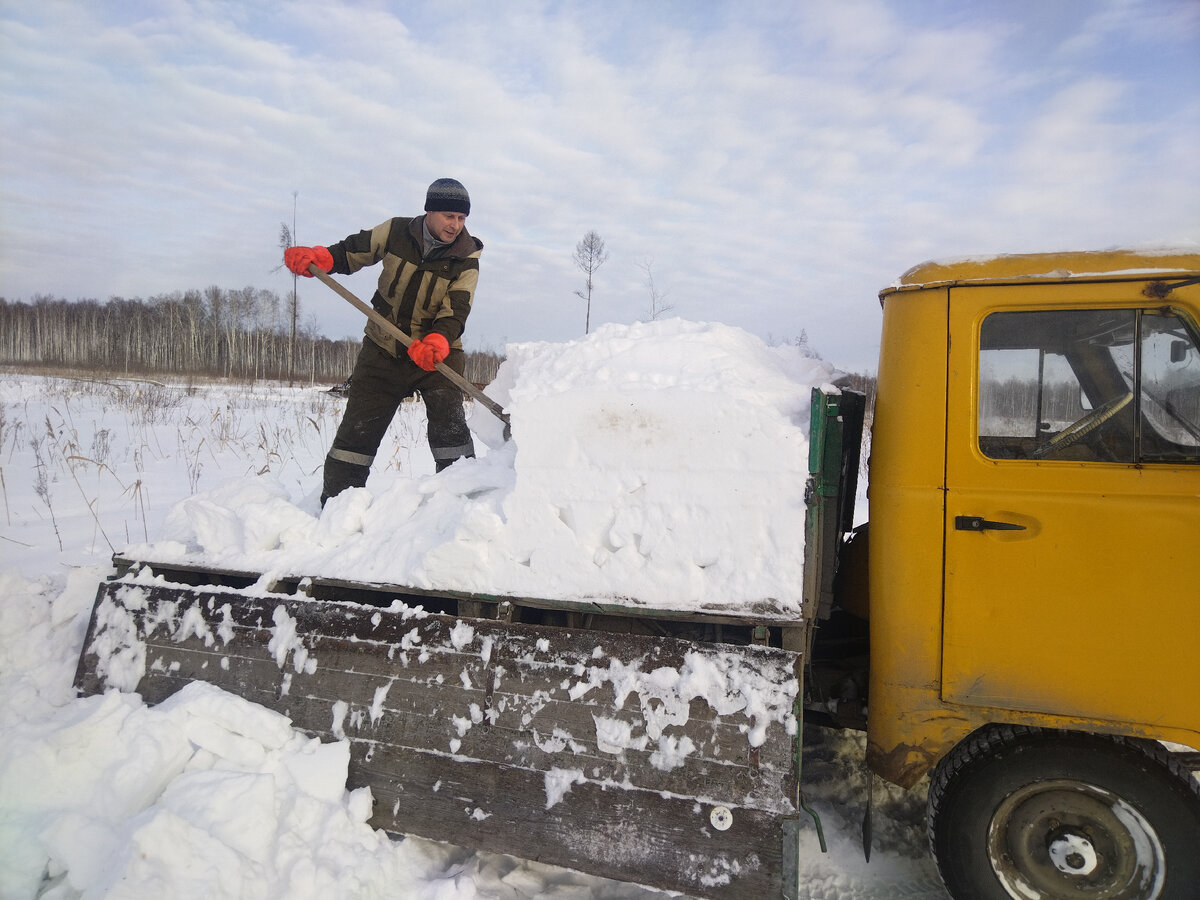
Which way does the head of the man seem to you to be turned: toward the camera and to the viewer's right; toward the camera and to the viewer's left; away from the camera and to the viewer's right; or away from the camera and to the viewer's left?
toward the camera and to the viewer's right

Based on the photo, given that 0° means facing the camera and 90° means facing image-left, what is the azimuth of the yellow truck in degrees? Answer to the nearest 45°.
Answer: approximately 270°
